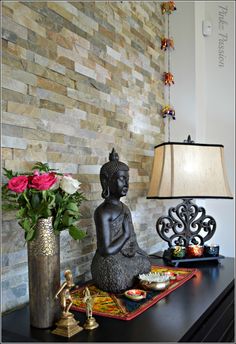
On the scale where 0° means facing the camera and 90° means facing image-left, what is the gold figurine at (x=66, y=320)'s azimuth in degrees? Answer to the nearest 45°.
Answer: approximately 315°

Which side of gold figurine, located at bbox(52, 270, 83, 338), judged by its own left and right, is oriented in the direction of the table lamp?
left

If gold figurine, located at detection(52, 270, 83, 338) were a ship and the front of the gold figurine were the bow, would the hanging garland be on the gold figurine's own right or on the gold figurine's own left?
on the gold figurine's own left

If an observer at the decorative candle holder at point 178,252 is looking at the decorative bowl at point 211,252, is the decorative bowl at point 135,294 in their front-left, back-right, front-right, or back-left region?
back-right

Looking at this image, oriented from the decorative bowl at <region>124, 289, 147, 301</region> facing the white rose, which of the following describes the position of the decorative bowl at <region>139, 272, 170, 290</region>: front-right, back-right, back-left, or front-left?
back-right

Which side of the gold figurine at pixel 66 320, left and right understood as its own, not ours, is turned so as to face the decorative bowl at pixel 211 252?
left

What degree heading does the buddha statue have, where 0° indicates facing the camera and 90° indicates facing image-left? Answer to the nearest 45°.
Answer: approximately 315°
